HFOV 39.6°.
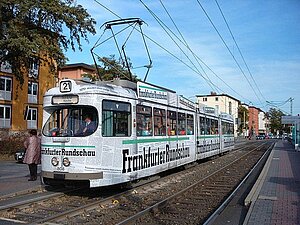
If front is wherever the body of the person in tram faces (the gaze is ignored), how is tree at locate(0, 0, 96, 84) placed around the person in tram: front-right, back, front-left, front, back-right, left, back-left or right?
back-right

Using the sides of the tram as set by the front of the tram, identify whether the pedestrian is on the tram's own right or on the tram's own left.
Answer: on the tram's own right

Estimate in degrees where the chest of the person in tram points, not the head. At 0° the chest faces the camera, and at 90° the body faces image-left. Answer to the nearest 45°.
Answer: approximately 45°

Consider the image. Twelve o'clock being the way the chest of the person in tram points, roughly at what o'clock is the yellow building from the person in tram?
The yellow building is roughly at 4 o'clock from the person in tram.

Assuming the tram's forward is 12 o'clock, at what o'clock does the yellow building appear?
The yellow building is roughly at 4 o'clock from the tram.

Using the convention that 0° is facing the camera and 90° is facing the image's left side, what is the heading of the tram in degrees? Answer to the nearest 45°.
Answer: approximately 45°
